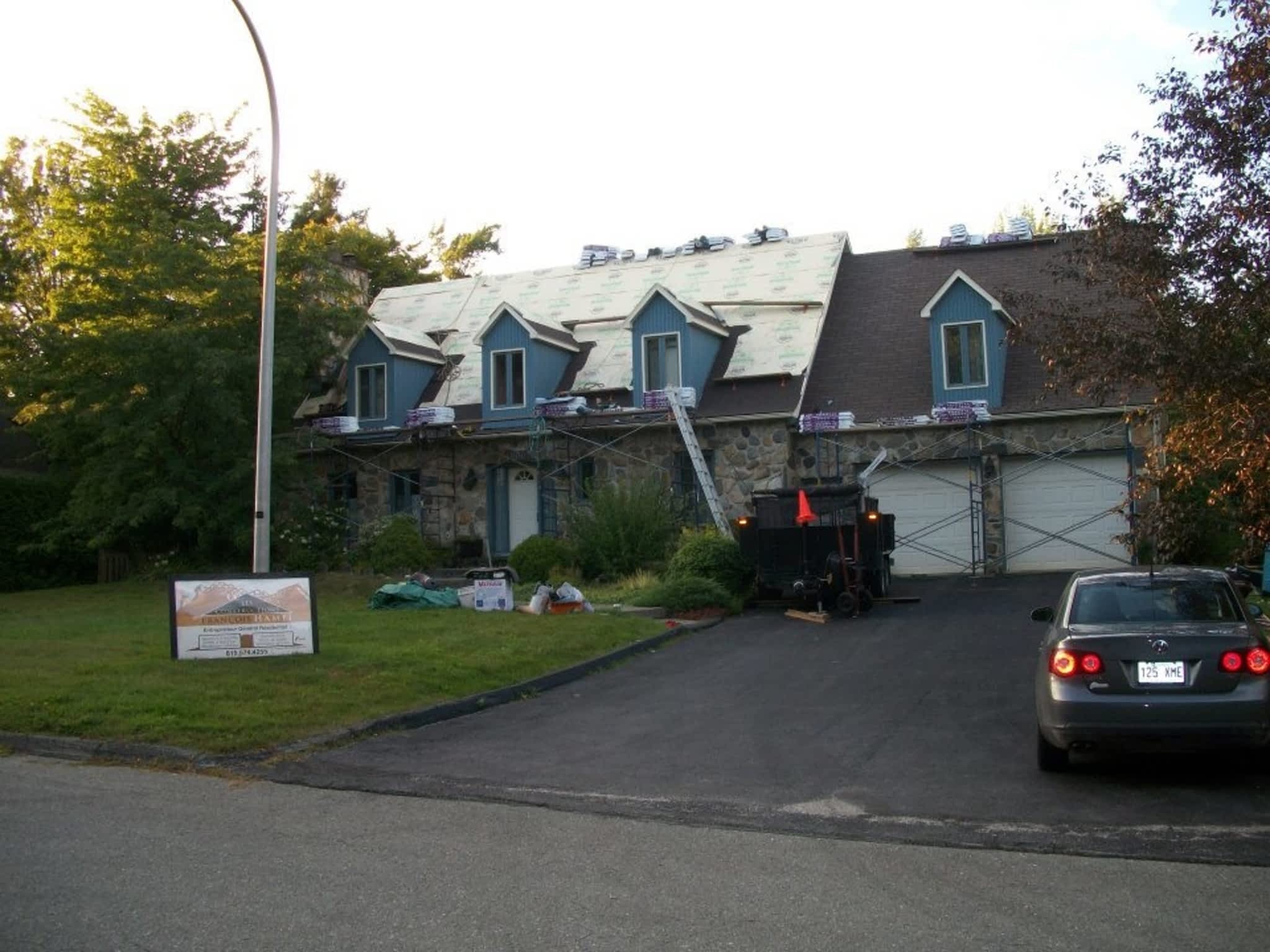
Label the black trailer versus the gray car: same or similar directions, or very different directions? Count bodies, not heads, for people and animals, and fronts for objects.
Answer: very different directions

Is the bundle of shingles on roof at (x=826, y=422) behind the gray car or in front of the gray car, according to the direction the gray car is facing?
in front

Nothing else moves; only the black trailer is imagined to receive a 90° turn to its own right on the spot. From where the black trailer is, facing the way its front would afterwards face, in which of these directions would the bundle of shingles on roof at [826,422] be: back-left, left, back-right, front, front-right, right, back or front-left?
right

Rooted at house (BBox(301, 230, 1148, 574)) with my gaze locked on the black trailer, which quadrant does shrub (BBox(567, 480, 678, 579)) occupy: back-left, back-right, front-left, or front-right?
front-right

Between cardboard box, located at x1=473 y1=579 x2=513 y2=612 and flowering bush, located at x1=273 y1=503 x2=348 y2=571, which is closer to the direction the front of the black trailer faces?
the cardboard box

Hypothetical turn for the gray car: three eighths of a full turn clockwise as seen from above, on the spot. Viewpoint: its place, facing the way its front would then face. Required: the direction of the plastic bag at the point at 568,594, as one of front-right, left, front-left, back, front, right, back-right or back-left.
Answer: back

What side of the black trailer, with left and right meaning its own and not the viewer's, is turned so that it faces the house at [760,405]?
back

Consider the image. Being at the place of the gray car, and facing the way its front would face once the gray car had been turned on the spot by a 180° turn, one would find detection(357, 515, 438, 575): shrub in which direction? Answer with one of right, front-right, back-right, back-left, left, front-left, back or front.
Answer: back-right

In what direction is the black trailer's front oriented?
toward the camera

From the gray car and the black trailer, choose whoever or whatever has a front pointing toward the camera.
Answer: the black trailer

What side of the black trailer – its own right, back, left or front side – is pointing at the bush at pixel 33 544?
right

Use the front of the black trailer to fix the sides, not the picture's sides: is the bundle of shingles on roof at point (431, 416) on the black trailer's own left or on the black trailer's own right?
on the black trailer's own right

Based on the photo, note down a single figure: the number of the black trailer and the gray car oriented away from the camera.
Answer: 1

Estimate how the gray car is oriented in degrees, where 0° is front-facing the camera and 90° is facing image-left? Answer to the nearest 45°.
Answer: approximately 180°
